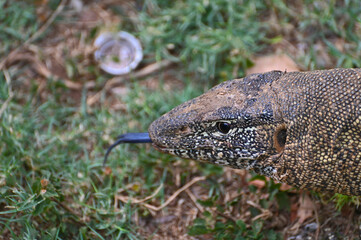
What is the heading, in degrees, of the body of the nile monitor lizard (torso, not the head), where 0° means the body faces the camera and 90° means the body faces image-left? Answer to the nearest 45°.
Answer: approximately 90°

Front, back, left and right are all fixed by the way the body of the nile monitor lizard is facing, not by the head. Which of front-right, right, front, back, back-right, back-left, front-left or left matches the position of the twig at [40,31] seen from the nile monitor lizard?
front-right

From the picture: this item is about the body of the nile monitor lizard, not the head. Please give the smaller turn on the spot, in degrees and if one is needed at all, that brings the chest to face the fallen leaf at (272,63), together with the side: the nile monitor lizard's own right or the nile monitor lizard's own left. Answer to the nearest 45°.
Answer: approximately 90° to the nile monitor lizard's own right

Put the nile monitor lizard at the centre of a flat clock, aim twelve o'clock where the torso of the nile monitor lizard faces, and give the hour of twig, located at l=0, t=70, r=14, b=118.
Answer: The twig is roughly at 1 o'clock from the nile monitor lizard.
